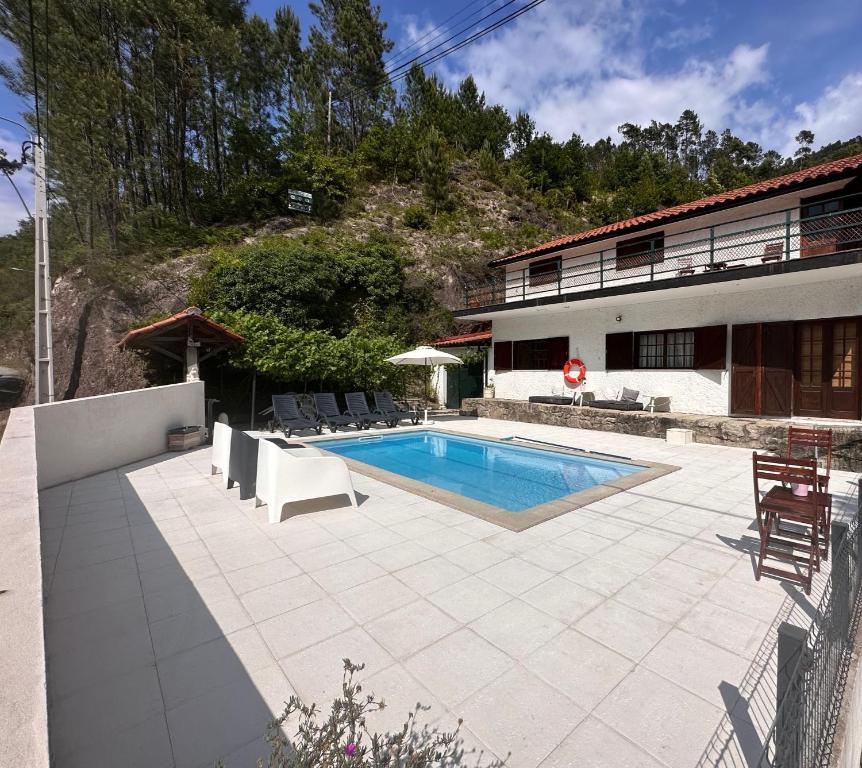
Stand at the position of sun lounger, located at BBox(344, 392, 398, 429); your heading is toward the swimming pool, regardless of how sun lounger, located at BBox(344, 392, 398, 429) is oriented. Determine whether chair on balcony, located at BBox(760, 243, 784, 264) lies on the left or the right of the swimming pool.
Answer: left

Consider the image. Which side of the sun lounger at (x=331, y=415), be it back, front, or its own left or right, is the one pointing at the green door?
left

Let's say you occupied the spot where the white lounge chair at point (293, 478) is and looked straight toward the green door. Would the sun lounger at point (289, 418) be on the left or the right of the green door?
left

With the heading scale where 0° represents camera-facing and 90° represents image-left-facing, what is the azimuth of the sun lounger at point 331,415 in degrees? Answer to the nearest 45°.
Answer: approximately 315°

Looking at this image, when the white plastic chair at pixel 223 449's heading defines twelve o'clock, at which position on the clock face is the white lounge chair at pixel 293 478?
The white lounge chair is roughly at 4 o'clock from the white plastic chair.

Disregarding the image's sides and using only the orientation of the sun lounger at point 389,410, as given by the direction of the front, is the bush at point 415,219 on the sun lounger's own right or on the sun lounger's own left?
on the sun lounger's own left

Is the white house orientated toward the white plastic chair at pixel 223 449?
yes

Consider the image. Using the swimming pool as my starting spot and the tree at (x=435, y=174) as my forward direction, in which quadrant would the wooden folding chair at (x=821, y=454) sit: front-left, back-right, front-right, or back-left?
back-right

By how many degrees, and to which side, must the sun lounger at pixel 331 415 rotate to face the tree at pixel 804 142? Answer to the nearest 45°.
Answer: approximately 90° to its left

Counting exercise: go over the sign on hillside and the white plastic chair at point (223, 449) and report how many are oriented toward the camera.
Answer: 1

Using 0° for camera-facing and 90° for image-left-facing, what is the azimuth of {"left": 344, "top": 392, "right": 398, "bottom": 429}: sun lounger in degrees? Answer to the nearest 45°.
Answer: approximately 315°

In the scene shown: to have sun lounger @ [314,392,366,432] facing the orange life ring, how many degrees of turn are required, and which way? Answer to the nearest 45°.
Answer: approximately 45° to its left

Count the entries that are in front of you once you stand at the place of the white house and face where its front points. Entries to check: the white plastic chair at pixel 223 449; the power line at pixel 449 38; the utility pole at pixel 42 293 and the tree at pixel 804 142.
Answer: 3

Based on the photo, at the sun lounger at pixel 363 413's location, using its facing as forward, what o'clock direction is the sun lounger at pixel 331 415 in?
the sun lounger at pixel 331 415 is roughly at 4 o'clock from the sun lounger at pixel 363 413.

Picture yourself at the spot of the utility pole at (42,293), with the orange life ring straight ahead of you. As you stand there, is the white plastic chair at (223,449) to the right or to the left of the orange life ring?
right

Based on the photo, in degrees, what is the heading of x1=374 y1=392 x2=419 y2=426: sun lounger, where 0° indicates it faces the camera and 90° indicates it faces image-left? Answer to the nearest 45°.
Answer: approximately 315°
